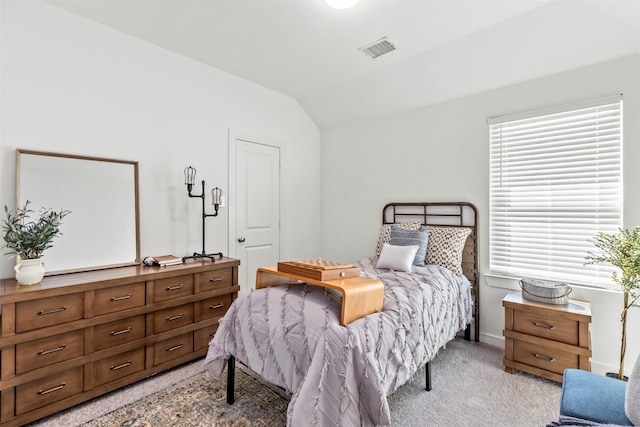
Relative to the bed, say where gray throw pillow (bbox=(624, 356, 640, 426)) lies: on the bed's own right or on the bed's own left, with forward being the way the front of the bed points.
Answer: on the bed's own left

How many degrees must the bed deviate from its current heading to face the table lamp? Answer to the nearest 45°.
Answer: approximately 90° to its right

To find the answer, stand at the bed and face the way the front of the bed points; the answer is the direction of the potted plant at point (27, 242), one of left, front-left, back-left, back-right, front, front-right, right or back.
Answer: front-right

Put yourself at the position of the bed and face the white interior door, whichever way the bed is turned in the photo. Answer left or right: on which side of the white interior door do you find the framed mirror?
left

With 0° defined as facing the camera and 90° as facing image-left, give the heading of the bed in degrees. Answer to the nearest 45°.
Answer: approximately 45°
